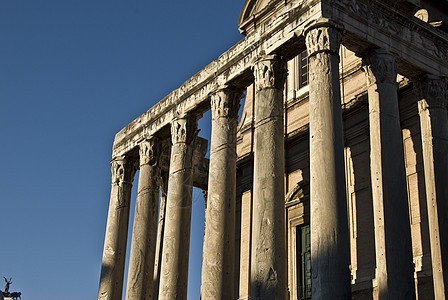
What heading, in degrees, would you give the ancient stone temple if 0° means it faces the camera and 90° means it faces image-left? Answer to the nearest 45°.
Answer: approximately 45°

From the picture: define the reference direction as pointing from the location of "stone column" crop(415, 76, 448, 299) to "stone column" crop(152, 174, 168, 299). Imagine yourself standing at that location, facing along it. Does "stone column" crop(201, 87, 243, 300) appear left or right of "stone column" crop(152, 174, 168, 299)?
left
